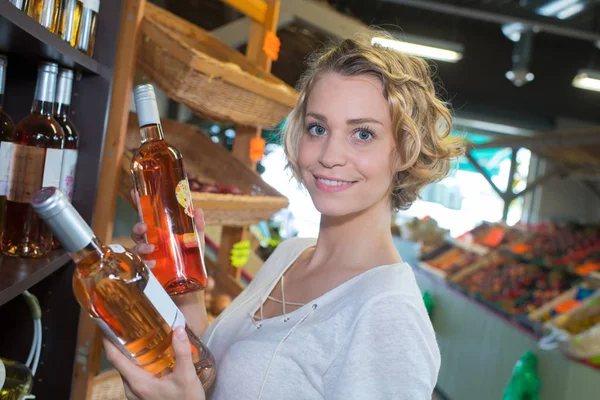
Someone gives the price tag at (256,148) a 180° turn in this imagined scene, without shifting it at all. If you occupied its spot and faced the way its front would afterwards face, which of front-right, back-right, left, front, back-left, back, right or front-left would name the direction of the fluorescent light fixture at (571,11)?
front-right

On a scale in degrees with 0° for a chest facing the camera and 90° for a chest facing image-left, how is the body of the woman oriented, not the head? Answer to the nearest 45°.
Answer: approximately 45°

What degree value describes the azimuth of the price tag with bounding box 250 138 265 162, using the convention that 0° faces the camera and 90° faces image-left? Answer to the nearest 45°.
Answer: approximately 0°

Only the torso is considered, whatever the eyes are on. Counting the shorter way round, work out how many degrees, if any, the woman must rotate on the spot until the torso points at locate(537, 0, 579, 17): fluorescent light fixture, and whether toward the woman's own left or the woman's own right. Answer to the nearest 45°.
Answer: approximately 180°

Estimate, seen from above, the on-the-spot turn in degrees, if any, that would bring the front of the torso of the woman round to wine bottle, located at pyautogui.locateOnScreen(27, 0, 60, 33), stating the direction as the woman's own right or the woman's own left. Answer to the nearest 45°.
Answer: approximately 45° to the woman's own right

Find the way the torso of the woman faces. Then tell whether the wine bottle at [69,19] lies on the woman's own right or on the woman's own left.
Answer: on the woman's own right

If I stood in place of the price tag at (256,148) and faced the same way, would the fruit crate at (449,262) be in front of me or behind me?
behind
